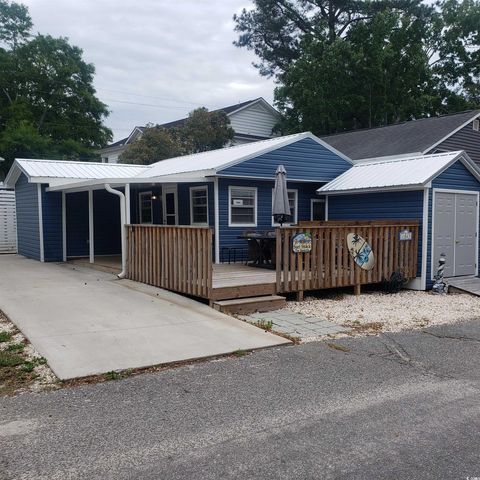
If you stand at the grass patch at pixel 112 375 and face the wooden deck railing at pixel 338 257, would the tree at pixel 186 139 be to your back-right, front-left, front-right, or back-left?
front-left

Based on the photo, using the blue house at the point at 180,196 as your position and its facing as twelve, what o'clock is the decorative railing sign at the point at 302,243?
The decorative railing sign is roughly at 10 o'clock from the blue house.

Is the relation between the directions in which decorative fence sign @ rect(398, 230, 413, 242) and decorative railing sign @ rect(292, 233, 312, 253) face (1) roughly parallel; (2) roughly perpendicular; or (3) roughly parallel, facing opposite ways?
roughly parallel

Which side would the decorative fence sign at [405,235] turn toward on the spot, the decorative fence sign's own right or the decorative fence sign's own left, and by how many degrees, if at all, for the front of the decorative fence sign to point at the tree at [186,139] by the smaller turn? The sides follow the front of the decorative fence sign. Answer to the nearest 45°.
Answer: approximately 135° to the decorative fence sign's own right

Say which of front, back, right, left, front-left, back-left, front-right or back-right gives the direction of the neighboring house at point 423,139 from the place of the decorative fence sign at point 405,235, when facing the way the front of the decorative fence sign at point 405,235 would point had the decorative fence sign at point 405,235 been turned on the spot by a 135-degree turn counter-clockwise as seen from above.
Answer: front-left

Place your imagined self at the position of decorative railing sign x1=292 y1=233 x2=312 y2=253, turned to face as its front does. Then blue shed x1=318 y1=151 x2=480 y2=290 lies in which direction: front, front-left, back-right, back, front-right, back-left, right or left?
back-left

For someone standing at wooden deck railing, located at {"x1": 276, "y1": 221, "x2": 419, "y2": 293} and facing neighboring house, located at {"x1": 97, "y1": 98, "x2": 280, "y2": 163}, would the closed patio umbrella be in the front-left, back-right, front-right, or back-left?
front-left

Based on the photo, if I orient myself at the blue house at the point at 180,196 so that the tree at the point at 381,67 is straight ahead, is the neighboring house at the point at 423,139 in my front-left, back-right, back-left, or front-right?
front-right

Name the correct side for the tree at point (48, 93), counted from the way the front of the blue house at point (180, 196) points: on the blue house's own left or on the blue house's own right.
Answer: on the blue house's own right

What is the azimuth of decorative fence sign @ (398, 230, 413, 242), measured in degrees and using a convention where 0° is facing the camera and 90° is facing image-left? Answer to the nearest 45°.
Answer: approximately 0°

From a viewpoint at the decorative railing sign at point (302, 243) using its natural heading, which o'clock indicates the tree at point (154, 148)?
The tree is roughly at 5 o'clock from the decorative railing sign.

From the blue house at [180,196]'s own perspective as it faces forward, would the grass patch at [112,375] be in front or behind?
in front

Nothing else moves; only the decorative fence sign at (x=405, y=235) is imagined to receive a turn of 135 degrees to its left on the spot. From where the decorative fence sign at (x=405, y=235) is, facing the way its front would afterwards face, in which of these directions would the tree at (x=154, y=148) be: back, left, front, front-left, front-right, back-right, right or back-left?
left

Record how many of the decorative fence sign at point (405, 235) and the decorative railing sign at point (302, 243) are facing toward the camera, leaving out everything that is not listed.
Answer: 2

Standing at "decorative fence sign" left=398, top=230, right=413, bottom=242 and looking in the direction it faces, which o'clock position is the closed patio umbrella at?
The closed patio umbrella is roughly at 3 o'clock from the decorative fence sign.

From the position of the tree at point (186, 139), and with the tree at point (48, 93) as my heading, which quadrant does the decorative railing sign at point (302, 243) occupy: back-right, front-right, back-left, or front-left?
back-left

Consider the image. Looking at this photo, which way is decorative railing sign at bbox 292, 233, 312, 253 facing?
toward the camera

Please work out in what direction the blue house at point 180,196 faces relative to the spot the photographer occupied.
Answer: facing the viewer and to the left of the viewer
